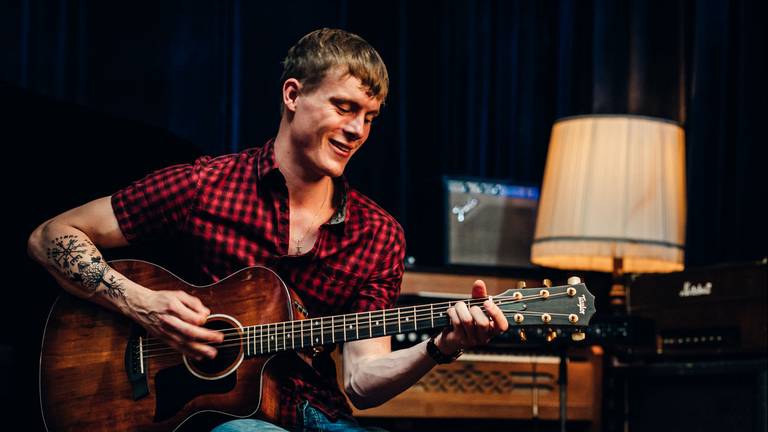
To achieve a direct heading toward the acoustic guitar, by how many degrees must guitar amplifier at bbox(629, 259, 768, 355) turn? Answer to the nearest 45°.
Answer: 0° — it already faces it

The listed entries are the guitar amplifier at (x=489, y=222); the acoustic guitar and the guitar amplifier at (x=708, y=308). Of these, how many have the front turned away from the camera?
0

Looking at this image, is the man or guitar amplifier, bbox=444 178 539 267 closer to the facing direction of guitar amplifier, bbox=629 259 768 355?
the man

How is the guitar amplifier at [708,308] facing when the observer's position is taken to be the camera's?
facing the viewer and to the left of the viewer

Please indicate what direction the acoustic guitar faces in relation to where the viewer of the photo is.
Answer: facing the viewer

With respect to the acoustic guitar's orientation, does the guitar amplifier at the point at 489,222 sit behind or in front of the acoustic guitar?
behind

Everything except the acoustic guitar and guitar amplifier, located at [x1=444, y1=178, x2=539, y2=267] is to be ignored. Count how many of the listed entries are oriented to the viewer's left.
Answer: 0

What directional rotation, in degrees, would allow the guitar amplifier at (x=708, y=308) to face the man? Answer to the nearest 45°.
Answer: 0° — it already faces them

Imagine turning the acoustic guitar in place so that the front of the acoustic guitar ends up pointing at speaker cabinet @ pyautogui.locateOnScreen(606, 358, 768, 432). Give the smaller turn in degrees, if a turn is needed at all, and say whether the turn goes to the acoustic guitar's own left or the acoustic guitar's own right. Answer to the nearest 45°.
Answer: approximately 135° to the acoustic guitar's own left

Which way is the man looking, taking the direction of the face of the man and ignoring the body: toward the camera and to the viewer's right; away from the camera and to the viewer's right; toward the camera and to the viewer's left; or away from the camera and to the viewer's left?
toward the camera and to the viewer's right

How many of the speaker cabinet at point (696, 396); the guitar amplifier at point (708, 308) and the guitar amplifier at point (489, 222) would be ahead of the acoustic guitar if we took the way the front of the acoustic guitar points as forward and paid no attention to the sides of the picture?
0
